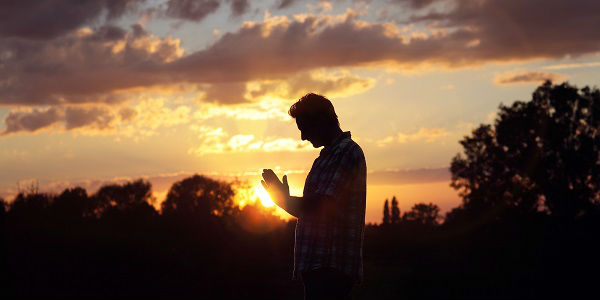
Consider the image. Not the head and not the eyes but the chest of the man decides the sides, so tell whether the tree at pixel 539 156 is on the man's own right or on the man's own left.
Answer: on the man's own right

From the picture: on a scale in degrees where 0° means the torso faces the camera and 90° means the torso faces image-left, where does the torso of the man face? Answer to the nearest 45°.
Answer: approximately 90°
